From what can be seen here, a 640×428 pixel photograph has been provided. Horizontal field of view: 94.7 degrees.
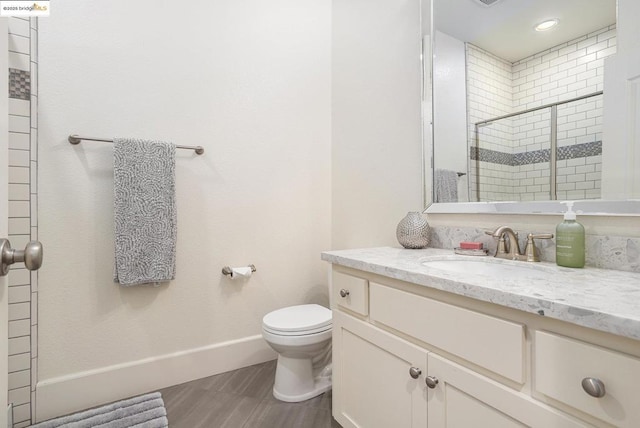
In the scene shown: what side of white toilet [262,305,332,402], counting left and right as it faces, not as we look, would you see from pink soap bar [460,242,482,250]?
left

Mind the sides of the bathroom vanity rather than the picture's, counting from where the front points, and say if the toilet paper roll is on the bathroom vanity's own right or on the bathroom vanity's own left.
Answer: on the bathroom vanity's own right

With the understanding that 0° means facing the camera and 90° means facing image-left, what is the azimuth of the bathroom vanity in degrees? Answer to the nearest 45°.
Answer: approximately 45°

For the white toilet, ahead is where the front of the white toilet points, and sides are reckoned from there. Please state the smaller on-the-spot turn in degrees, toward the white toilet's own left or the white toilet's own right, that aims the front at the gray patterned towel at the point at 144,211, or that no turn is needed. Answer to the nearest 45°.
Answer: approximately 45° to the white toilet's own right

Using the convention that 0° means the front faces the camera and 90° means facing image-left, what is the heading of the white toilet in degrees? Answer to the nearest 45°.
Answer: approximately 45°

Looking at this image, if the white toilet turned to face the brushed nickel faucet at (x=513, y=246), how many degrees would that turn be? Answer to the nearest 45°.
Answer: approximately 90° to its left
